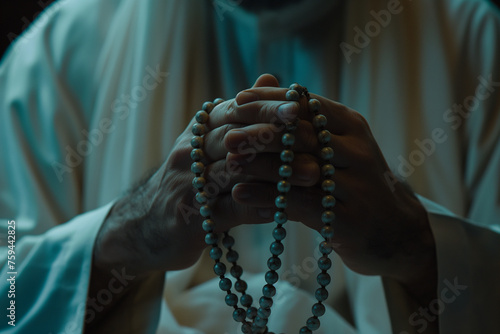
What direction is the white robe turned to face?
toward the camera
